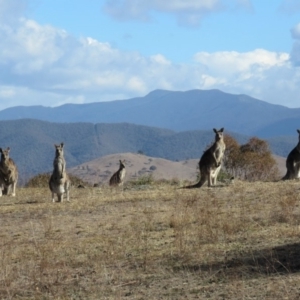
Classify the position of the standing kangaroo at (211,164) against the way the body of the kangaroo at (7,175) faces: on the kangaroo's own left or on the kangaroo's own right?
on the kangaroo's own left

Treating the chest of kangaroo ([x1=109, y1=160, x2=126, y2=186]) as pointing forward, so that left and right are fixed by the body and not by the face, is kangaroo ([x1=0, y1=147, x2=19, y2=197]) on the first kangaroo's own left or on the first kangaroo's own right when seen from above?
on the first kangaroo's own right

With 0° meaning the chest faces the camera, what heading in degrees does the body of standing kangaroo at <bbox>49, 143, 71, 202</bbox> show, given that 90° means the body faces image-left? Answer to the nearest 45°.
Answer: approximately 0°

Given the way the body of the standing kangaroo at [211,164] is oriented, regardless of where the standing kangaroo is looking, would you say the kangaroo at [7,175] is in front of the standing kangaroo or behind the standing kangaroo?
behind

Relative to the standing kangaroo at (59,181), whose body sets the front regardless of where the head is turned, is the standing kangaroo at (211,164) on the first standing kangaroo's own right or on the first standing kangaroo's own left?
on the first standing kangaroo's own left
